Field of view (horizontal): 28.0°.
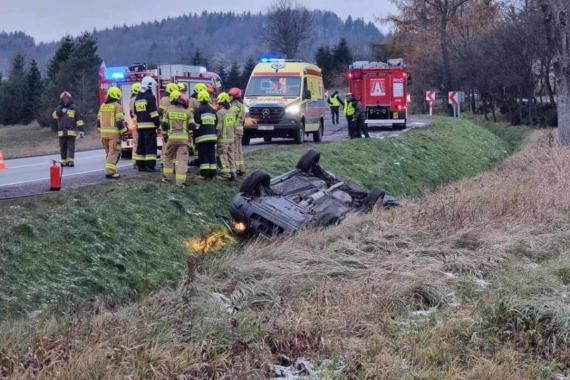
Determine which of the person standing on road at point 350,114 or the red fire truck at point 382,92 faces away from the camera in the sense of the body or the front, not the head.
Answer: the red fire truck

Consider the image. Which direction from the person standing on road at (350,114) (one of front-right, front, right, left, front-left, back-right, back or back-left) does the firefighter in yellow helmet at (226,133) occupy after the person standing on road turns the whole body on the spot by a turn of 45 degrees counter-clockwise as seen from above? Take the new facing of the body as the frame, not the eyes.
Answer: back-right

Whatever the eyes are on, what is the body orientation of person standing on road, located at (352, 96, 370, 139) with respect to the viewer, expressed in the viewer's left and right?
facing to the left of the viewer

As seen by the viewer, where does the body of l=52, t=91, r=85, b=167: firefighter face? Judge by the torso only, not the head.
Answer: toward the camera

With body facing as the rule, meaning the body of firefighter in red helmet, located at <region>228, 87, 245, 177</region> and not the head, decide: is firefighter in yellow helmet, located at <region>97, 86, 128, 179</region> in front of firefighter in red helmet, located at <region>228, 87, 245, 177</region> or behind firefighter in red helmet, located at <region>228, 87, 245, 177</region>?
in front

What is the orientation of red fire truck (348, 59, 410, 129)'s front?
away from the camera

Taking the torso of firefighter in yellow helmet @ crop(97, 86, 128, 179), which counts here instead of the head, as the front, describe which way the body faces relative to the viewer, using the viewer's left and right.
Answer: facing away from the viewer and to the right of the viewer
